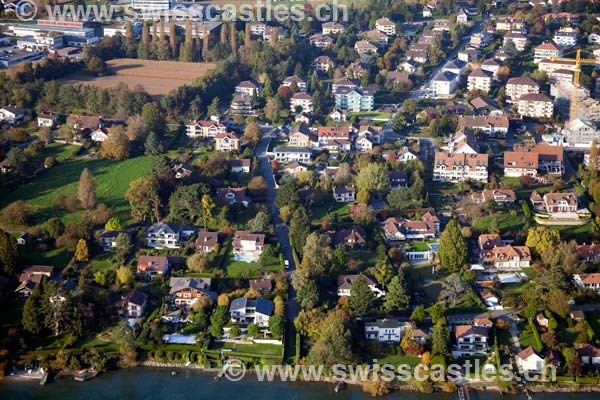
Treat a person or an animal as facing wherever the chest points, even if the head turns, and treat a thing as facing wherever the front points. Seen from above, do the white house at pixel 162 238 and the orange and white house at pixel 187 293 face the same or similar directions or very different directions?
same or similar directions

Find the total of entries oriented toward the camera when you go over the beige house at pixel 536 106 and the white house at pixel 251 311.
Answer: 2

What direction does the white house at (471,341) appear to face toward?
toward the camera

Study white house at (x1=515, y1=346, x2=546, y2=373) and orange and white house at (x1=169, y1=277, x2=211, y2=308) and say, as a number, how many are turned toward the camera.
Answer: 2

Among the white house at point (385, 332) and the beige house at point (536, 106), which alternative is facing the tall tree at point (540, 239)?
the beige house

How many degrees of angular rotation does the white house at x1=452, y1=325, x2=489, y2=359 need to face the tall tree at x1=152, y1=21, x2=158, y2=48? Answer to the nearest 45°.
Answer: approximately 135° to its right

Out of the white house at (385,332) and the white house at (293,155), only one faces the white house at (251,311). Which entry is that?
the white house at (293,155)

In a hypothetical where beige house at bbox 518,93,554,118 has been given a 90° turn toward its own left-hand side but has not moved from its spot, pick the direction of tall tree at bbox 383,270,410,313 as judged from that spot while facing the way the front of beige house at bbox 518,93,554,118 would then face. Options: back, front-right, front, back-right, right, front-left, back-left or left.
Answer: right

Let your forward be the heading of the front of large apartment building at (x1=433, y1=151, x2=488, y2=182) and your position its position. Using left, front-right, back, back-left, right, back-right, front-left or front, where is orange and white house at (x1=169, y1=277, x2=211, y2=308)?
front-right

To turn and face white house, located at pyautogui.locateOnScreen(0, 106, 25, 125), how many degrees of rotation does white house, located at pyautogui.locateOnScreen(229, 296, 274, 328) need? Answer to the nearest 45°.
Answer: approximately 135° to its right

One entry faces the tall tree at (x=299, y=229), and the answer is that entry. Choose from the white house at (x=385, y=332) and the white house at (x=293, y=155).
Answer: the white house at (x=293, y=155)

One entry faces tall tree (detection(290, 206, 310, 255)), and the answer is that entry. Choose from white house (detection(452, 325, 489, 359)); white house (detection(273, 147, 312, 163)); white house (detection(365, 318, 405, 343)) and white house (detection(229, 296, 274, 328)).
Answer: white house (detection(273, 147, 312, 163))

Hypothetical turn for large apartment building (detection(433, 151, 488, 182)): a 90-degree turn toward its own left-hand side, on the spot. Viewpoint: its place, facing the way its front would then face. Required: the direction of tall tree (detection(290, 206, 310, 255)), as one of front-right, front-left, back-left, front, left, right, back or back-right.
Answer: back-right

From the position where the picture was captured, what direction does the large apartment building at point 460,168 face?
facing the viewer

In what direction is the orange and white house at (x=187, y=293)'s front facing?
toward the camera

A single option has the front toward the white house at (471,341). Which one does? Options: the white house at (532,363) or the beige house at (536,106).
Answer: the beige house

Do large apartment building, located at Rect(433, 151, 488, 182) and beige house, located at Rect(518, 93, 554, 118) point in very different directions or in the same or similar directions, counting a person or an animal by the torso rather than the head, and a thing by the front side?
same or similar directions
